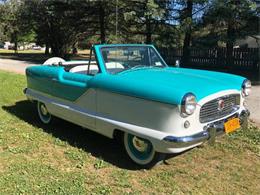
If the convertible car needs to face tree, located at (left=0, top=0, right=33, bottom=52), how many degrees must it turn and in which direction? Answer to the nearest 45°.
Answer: approximately 135° to its left

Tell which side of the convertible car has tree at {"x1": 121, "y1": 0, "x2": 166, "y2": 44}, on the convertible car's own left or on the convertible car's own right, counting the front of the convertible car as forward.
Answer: on the convertible car's own left

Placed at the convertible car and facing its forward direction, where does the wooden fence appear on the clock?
The wooden fence is roughly at 8 o'clock from the convertible car.

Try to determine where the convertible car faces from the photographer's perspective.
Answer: facing the viewer and to the right of the viewer

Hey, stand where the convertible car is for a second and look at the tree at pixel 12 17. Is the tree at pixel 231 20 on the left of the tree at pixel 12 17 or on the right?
right

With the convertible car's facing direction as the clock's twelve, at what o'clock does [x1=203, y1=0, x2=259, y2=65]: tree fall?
The tree is roughly at 8 o'clock from the convertible car.
